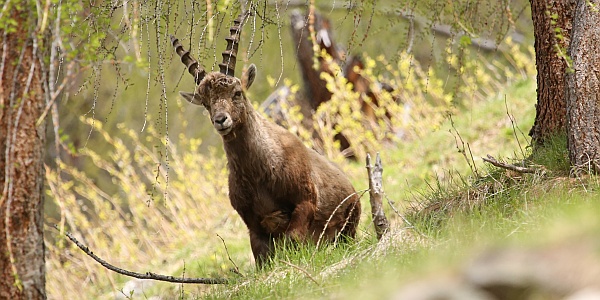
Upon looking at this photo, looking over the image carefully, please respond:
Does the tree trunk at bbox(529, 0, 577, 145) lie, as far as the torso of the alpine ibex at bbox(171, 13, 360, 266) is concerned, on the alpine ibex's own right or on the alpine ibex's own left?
on the alpine ibex's own left

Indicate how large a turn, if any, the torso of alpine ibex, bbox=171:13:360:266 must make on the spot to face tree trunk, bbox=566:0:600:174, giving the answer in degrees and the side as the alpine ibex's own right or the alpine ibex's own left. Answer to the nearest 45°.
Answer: approximately 90° to the alpine ibex's own left

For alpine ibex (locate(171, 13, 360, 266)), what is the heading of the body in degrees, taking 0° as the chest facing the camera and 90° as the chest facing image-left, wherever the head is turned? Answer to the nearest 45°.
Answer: approximately 45°

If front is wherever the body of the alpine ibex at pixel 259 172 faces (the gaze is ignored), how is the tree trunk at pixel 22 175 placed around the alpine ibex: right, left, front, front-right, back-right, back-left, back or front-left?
front-right

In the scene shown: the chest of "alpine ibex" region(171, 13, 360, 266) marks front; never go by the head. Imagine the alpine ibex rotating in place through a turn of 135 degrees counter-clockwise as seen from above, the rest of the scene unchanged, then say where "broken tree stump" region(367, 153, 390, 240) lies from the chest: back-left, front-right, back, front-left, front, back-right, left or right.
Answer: front-right
